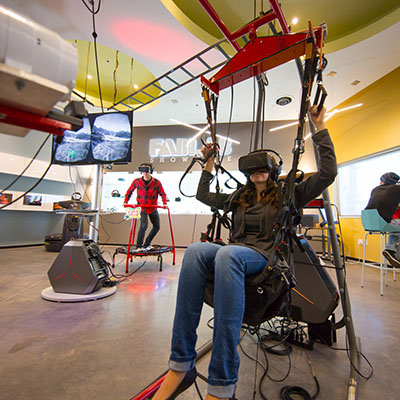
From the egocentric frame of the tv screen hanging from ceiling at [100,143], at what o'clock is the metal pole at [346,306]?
The metal pole is roughly at 11 o'clock from the tv screen hanging from ceiling.

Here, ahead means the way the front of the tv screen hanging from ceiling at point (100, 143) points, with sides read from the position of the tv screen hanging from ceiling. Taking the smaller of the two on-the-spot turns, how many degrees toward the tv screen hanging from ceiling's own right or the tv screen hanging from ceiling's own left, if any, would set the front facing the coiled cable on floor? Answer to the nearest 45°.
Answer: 0° — it already faces it

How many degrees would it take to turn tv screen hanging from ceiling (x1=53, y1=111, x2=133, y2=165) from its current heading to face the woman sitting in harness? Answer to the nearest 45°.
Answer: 0° — it already faces them

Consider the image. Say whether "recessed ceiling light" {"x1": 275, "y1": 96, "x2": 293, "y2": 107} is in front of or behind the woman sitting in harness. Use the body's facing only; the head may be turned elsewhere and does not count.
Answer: behind

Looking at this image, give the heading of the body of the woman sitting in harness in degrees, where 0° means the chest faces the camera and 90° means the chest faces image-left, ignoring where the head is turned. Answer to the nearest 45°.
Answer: approximately 45°

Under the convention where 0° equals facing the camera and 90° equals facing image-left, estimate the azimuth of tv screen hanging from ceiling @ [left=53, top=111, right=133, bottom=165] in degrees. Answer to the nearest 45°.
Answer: approximately 0°
